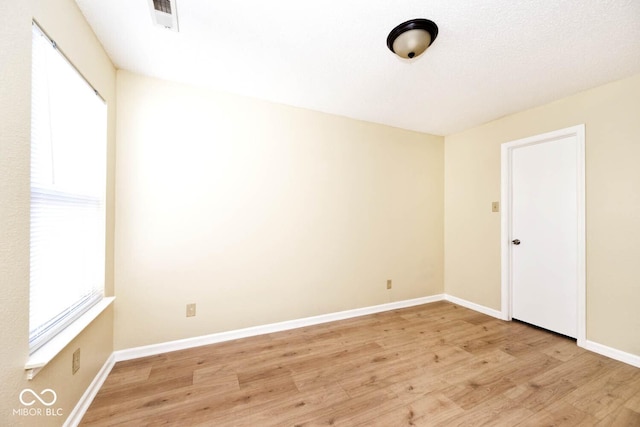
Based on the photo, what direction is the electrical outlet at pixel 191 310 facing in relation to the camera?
toward the camera

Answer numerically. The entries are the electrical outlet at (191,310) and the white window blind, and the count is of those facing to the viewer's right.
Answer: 1

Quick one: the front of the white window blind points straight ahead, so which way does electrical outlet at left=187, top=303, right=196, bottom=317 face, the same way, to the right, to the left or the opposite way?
to the right

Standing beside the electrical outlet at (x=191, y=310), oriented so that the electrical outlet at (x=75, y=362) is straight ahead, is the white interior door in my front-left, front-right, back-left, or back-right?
back-left

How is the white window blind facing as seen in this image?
to the viewer's right

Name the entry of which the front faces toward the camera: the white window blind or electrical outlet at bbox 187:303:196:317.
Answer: the electrical outlet

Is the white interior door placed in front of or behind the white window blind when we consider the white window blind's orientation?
in front
